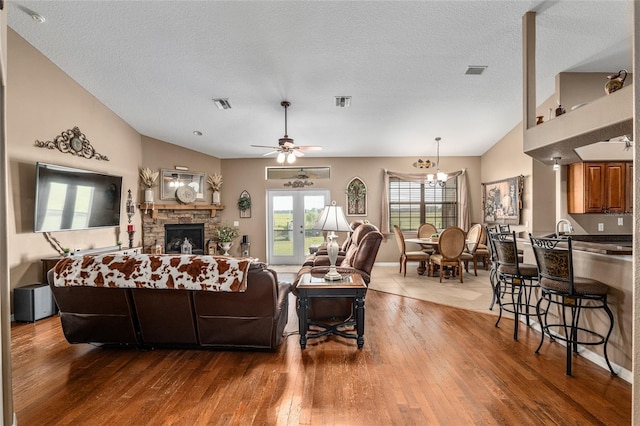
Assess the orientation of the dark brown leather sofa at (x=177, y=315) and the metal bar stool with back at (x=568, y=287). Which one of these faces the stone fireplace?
the dark brown leather sofa

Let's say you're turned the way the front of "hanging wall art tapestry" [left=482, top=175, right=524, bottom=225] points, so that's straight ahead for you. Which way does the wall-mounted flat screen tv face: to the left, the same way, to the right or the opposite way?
the opposite way

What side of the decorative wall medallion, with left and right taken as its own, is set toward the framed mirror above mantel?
left

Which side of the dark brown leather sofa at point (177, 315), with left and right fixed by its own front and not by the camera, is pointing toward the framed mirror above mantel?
front

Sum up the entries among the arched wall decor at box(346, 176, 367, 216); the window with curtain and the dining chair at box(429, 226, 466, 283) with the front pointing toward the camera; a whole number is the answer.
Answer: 2

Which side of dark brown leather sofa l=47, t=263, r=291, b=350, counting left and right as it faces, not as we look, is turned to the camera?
back

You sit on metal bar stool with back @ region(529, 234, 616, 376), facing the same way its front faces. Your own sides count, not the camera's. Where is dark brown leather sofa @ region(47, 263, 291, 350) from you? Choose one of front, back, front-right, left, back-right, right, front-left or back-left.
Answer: back

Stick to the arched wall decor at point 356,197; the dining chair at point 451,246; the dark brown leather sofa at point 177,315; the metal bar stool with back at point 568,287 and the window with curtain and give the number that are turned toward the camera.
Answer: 2

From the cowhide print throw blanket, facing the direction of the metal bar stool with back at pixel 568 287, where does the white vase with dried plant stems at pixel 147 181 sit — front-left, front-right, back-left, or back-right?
back-left

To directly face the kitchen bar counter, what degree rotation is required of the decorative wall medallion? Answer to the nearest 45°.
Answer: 0° — it already faces it

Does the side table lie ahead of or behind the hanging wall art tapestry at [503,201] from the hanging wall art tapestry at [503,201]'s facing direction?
ahead

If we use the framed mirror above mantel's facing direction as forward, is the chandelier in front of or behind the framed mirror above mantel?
in front

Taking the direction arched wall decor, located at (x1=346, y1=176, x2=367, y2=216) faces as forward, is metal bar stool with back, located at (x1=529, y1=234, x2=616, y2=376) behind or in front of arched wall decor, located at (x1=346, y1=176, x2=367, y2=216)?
in front

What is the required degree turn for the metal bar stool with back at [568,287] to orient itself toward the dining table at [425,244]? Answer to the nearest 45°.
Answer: approximately 90° to its left

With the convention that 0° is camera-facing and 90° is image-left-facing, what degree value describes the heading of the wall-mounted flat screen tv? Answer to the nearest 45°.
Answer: approximately 315°

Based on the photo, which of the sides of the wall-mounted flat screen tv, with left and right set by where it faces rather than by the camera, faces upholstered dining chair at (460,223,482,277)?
front
